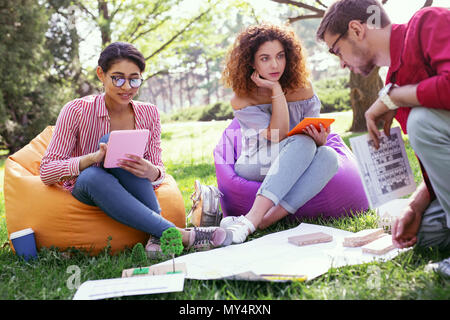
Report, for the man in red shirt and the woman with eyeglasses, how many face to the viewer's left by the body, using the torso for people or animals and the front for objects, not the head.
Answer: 1

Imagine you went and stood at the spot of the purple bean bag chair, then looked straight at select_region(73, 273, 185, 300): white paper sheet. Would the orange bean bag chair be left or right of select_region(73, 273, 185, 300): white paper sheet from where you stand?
right

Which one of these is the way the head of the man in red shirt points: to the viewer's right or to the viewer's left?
to the viewer's left

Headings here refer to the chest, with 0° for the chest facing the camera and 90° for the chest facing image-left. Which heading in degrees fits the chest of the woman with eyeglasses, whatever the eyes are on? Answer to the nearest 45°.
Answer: approximately 315°

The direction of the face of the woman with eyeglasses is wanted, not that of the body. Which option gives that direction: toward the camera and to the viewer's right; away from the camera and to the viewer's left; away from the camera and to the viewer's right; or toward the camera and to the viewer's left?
toward the camera and to the viewer's right

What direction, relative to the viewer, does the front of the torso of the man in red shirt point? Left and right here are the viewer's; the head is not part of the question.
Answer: facing to the left of the viewer

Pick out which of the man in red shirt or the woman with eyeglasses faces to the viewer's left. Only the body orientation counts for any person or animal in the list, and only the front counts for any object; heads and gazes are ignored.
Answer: the man in red shirt

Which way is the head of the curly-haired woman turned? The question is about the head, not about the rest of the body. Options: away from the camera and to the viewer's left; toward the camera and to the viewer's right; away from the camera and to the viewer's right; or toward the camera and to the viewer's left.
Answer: toward the camera and to the viewer's right

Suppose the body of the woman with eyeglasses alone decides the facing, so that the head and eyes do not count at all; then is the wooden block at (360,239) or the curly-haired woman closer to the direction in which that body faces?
the wooden block
